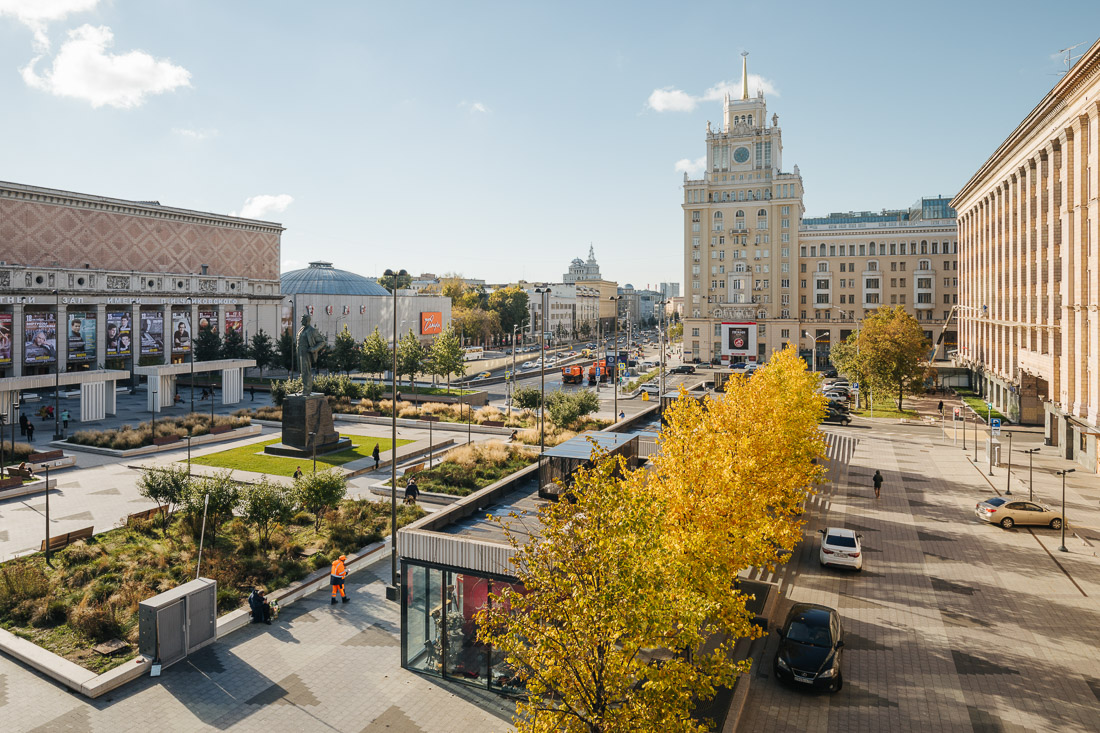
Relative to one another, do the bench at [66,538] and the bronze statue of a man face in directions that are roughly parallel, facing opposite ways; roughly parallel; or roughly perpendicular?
roughly perpendicular

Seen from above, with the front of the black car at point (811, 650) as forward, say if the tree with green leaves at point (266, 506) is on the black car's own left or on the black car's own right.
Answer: on the black car's own right

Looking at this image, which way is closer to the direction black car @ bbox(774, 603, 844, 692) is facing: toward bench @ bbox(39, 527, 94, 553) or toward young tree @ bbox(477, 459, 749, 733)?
the young tree

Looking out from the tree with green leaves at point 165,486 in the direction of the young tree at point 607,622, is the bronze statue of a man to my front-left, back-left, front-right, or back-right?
back-left

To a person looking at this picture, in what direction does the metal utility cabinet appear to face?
facing the viewer and to the right of the viewer

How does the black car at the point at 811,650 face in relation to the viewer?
toward the camera
